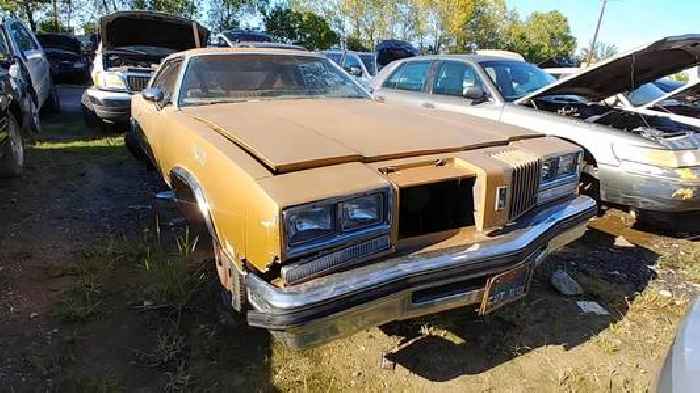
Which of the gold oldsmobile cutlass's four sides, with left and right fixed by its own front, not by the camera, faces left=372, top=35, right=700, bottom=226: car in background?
left

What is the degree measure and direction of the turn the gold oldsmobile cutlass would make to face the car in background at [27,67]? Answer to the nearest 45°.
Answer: approximately 180°

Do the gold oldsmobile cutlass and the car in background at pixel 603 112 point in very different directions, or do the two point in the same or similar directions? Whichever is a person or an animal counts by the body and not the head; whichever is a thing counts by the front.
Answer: same or similar directions

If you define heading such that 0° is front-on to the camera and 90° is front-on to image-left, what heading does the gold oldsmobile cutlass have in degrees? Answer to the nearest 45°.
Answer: approximately 315°

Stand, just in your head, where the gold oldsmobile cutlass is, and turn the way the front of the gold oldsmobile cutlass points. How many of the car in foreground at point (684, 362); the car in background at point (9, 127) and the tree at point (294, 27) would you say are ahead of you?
1

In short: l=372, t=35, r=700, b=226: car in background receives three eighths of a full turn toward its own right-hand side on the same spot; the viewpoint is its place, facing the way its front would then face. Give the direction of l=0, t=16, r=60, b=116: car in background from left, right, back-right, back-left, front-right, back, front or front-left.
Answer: front

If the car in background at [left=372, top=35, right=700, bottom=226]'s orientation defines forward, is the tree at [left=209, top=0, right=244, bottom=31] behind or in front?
behind

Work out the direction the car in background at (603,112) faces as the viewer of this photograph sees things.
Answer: facing the viewer and to the right of the viewer

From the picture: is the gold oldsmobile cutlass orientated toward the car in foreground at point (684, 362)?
yes

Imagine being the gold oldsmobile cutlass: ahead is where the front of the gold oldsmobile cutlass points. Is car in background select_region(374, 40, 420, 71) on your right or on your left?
on your left

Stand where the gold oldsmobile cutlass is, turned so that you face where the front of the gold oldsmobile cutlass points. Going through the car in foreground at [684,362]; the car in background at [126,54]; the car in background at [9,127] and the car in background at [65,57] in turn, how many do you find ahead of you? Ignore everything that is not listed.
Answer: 1

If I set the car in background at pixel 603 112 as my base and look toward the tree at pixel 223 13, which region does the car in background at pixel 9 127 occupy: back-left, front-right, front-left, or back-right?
front-left

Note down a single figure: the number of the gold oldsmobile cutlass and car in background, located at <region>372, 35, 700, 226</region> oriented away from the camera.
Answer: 0

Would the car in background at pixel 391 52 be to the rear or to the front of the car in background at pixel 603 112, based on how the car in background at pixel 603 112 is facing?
to the rear
